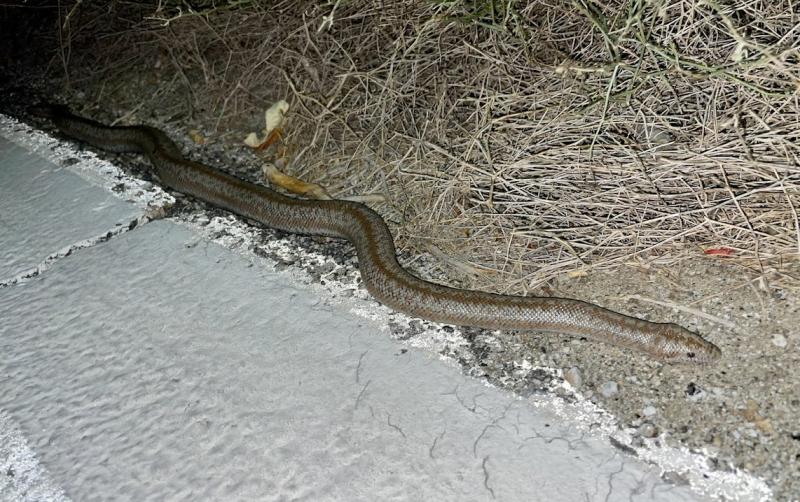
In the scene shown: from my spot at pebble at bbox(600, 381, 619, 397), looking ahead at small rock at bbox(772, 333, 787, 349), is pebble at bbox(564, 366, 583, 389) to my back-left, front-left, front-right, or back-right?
back-left

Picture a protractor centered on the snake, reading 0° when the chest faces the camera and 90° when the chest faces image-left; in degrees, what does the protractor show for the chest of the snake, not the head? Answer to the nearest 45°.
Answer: approximately 315°

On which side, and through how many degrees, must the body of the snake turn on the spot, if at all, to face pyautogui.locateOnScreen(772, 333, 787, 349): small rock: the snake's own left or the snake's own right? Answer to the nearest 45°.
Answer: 0° — it already faces it

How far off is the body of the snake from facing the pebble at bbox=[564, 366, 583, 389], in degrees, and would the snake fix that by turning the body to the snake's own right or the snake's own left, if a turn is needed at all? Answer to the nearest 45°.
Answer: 0° — it already faces it
